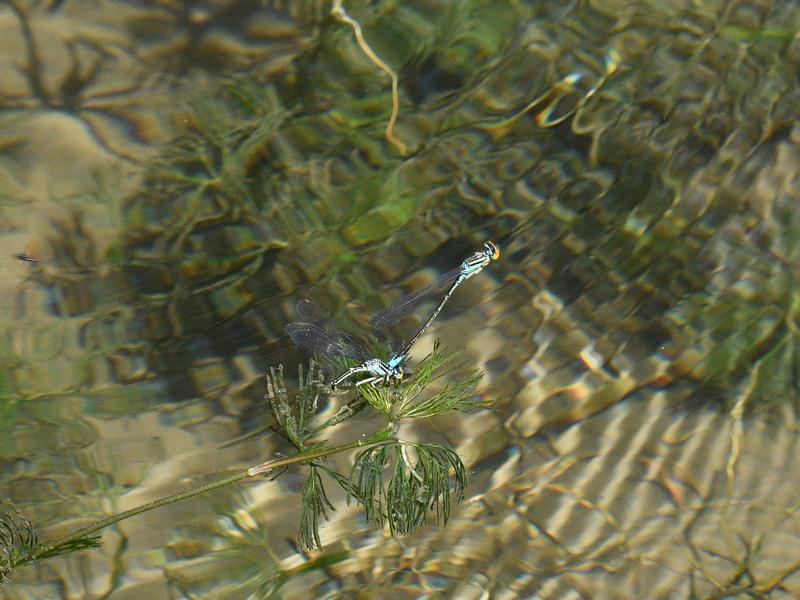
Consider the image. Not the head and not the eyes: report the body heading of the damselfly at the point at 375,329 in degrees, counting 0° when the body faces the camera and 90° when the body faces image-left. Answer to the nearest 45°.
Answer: approximately 270°
